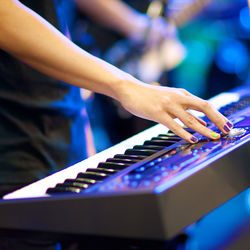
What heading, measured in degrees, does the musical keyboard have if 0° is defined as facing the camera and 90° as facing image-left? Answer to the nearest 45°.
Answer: approximately 135°
